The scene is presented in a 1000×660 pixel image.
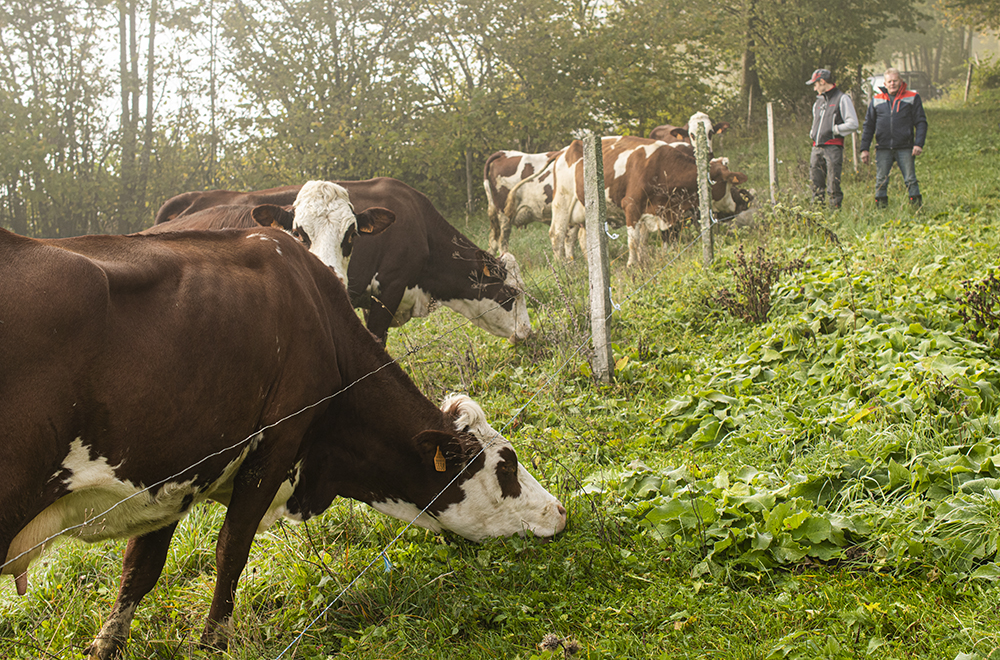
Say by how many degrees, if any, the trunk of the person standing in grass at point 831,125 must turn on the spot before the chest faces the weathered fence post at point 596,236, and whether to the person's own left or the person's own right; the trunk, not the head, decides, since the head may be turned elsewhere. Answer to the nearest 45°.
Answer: approximately 45° to the person's own left

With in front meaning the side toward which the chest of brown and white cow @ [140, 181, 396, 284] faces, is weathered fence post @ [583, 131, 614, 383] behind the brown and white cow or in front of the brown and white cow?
in front

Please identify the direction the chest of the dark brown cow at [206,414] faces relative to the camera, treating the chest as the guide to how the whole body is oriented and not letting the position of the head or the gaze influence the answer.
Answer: to the viewer's right

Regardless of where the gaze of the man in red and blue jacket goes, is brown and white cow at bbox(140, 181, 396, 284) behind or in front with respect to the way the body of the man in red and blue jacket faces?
in front

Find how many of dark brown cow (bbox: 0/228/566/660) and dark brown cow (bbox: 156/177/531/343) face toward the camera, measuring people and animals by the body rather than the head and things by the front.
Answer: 0

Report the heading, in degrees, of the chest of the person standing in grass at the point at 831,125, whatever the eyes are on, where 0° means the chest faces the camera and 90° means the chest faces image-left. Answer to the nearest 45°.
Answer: approximately 45°

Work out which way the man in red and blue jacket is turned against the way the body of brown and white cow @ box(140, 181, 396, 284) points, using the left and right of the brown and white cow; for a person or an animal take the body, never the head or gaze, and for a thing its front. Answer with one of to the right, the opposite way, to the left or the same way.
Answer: to the right

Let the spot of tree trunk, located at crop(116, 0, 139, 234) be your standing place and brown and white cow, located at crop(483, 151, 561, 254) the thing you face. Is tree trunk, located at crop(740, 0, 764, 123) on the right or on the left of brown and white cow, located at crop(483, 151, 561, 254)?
left

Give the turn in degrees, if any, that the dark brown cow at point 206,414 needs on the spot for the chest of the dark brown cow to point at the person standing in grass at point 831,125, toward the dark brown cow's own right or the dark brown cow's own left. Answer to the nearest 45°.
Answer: approximately 45° to the dark brown cow's own left

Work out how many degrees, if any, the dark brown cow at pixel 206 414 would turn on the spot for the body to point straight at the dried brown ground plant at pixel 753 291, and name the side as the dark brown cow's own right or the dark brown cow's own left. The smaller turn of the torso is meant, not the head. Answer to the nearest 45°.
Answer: approximately 45° to the dark brown cow's own left

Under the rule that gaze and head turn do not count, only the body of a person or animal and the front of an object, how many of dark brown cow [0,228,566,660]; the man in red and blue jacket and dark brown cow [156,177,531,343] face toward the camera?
1
